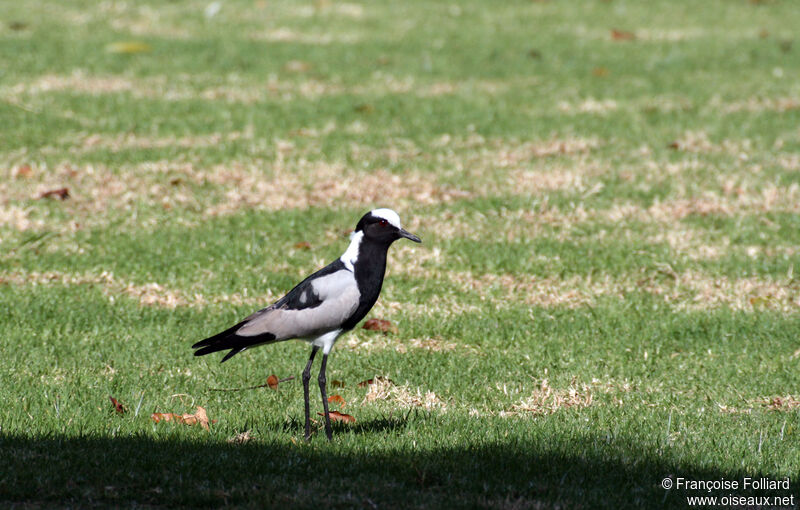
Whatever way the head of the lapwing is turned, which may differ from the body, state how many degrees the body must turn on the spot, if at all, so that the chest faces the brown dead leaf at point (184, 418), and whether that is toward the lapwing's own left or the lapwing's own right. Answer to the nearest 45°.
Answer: approximately 180°

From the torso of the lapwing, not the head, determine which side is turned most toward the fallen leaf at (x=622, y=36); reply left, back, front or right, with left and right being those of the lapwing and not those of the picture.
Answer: left

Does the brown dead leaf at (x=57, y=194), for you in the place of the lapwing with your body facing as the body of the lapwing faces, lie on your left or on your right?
on your left

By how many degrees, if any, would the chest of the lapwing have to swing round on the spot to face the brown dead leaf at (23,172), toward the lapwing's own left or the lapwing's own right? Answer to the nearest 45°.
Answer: approximately 135° to the lapwing's own left

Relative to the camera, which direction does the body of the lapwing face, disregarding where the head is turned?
to the viewer's right

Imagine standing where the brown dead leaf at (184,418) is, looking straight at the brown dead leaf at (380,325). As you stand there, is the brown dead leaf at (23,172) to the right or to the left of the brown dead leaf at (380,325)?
left

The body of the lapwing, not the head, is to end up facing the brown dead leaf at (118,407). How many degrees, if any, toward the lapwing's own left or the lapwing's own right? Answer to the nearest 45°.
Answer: approximately 180°

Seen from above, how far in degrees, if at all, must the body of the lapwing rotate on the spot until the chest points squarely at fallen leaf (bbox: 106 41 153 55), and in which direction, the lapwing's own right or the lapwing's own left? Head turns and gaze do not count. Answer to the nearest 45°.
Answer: approximately 90° to the lapwing's own left
